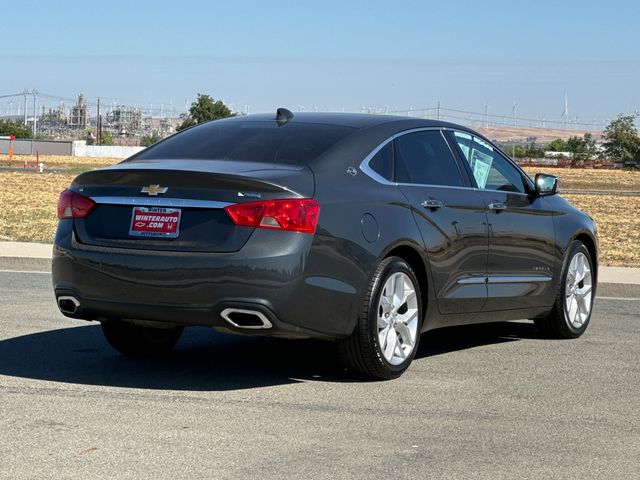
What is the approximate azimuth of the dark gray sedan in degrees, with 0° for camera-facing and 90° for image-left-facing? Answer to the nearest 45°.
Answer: approximately 225°
